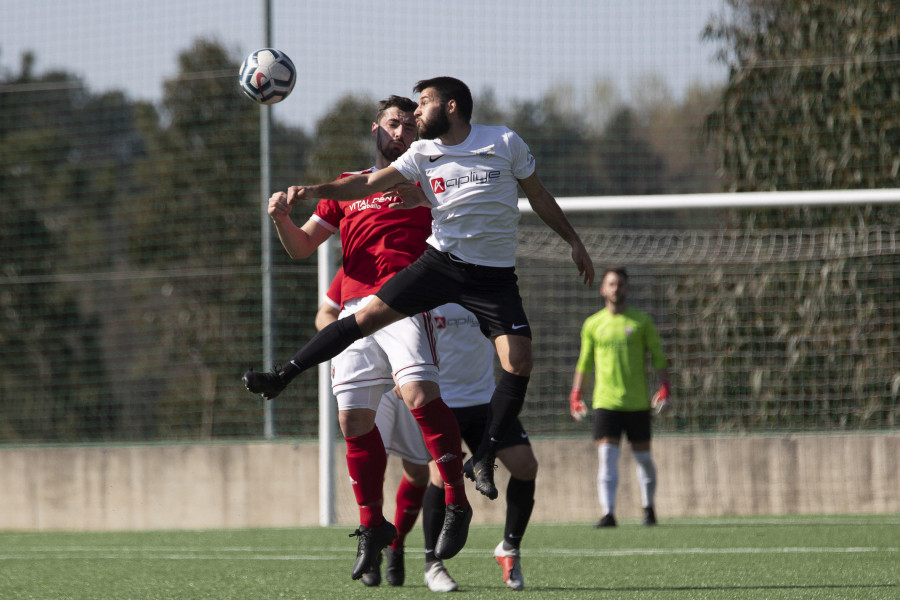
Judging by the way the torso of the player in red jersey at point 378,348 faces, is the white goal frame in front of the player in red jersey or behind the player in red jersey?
behind

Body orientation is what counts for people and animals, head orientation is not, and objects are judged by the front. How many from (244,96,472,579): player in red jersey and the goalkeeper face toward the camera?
2

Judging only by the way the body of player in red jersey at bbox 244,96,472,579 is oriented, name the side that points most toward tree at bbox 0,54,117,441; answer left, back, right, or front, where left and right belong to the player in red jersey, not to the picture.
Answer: back

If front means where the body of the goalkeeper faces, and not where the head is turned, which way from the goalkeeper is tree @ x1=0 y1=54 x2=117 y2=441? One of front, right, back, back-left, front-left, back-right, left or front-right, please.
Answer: back-right

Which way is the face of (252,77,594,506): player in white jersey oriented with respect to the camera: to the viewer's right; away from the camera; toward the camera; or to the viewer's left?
to the viewer's left

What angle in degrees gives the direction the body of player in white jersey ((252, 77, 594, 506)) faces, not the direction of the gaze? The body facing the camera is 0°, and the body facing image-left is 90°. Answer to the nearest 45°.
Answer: approximately 45°

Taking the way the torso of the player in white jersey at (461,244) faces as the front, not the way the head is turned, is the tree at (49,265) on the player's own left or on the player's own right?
on the player's own right

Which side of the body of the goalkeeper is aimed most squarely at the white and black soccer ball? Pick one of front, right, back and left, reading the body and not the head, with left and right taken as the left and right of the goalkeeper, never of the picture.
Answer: front
